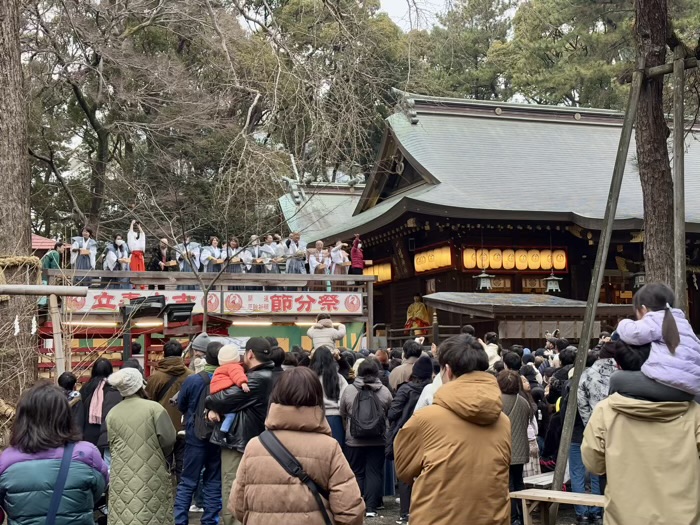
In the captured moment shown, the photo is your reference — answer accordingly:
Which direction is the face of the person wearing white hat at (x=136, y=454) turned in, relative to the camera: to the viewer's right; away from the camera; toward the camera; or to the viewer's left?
away from the camera

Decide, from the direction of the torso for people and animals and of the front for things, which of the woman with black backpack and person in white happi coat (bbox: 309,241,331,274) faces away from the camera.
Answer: the woman with black backpack

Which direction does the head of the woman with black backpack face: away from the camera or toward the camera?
away from the camera

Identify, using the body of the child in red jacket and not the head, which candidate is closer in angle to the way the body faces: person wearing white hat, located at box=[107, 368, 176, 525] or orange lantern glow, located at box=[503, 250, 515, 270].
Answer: the orange lantern glow

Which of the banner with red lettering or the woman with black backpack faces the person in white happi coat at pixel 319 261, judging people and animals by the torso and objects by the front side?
the woman with black backpack

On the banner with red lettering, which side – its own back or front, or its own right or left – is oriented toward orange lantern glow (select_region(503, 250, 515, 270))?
left

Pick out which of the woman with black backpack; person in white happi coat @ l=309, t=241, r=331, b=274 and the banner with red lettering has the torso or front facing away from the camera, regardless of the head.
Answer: the woman with black backpack

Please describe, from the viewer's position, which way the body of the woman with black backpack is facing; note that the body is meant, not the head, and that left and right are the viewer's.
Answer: facing away from the viewer

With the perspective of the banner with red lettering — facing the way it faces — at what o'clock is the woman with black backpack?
The woman with black backpack is roughly at 12 o'clock from the banner with red lettering.

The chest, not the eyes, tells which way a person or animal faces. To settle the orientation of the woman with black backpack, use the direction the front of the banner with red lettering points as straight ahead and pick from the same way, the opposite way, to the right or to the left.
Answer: the opposite way

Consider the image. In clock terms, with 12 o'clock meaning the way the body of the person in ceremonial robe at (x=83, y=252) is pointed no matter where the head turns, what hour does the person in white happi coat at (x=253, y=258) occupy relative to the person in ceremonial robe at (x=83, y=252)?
the person in white happi coat at (x=253, y=258) is roughly at 9 o'clock from the person in ceremonial robe at (x=83, y=252).

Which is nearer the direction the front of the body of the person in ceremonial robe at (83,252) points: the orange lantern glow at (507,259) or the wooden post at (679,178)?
the wooden post
